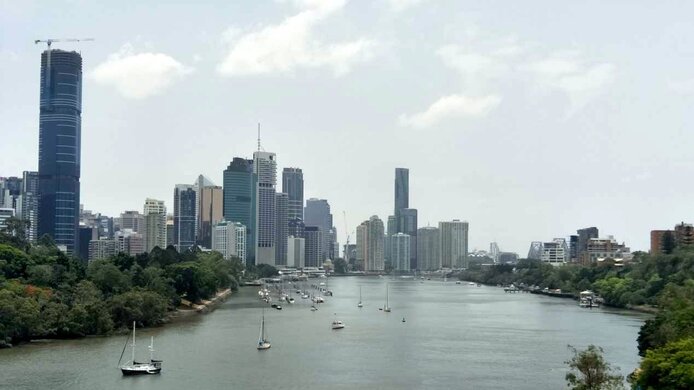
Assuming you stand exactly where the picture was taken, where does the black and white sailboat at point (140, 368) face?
facing to the left of the viewer

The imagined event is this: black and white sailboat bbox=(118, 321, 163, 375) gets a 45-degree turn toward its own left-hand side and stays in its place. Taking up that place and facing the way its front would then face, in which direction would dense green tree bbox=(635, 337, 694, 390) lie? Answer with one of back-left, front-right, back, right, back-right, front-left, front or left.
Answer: left
